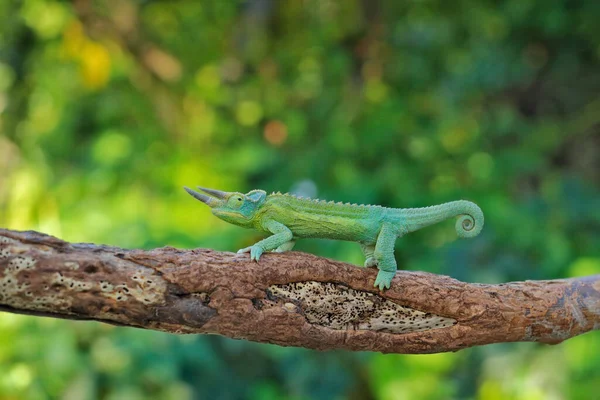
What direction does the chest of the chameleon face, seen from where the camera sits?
to the viewer's left
